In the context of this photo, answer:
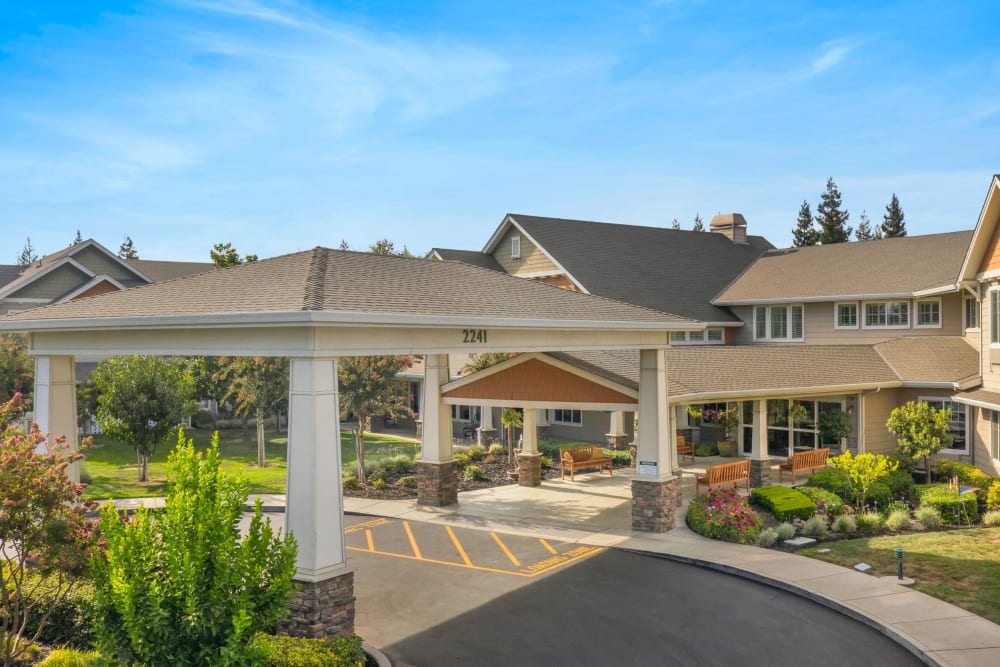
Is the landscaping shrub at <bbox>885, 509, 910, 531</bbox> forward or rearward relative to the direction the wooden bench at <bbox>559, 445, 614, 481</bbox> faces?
forward

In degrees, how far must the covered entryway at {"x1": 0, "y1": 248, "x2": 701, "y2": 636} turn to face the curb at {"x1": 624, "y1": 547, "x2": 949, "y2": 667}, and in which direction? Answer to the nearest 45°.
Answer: approximately 45° to its left

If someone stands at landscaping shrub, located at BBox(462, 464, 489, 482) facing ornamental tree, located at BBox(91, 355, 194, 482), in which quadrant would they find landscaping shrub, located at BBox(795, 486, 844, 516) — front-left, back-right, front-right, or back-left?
back-left
